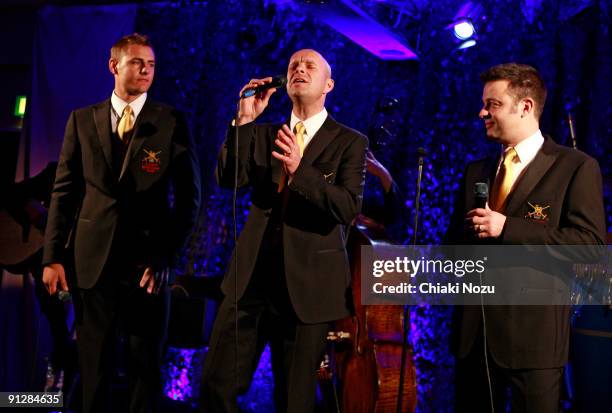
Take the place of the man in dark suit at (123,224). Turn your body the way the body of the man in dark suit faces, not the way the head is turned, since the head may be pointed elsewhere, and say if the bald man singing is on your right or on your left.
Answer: on your left

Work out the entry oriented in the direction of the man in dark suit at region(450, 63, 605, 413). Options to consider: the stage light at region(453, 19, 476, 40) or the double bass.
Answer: the stage light

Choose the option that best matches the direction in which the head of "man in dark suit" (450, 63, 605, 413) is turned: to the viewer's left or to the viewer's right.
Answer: to the viewer's left

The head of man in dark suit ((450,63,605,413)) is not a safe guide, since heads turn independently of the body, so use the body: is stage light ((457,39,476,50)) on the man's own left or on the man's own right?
on the man's own right

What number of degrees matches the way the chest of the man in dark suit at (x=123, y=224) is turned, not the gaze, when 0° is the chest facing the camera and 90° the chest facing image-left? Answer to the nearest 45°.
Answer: approximately 0°

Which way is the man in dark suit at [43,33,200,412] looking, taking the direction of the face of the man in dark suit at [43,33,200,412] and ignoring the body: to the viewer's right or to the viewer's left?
to the viewer's right

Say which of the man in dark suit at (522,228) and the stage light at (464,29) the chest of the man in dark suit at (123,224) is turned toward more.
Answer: the man in dark suit
